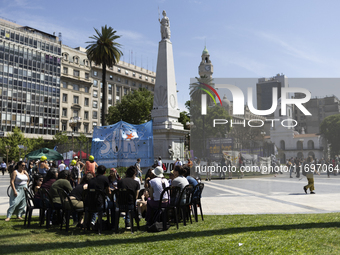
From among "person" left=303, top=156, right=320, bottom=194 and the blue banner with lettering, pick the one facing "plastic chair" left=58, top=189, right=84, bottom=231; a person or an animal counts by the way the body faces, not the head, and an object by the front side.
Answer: the blue banner with lettering

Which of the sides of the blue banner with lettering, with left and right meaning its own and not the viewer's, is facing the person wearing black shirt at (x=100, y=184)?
front

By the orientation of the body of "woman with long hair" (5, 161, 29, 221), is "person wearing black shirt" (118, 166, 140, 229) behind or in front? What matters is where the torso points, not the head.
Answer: in front

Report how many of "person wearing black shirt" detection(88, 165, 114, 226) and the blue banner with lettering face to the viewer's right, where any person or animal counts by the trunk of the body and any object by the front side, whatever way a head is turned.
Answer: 0

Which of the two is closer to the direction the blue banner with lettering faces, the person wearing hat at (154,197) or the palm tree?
the person wearing hat

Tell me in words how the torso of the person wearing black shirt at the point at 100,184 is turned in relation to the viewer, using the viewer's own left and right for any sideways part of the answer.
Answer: facing away from the viewer

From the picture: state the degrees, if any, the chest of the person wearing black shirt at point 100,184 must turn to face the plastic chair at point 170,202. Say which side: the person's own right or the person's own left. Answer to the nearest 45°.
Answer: approximately 90° to the person's own right

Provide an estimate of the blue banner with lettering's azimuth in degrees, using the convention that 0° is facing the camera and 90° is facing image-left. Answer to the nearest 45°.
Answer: approximately 0°

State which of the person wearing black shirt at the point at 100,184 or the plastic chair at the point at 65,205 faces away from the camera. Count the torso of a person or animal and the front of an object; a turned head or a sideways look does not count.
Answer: the person wearing black shirt

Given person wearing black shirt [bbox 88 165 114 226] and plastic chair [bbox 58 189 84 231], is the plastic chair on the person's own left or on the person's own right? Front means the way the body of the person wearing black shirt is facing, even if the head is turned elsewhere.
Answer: on the person's own left

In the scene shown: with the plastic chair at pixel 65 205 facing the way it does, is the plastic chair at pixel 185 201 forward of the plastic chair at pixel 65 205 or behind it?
forward

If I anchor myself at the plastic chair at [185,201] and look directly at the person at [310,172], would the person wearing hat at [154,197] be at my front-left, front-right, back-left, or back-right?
back-left

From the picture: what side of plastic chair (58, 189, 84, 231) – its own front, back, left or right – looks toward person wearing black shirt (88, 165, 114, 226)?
front
